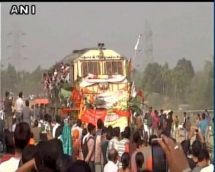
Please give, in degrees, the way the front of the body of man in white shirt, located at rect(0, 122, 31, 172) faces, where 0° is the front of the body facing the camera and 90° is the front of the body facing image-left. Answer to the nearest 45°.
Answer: approximately 225°
